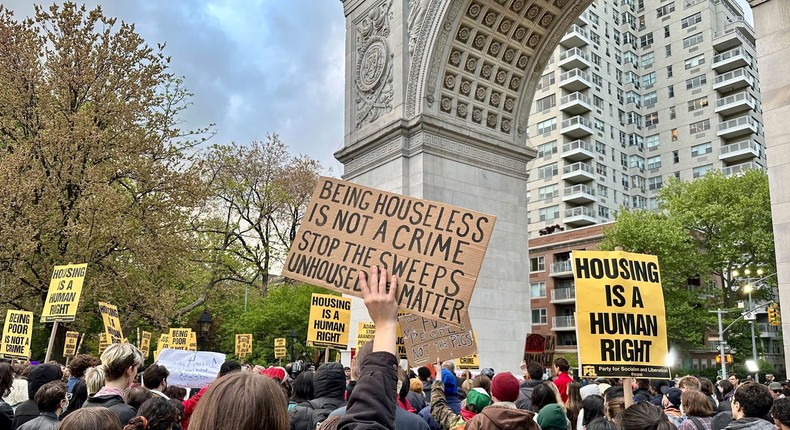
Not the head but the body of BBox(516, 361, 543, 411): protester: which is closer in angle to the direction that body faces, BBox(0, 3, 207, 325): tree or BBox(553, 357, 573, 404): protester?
the tree

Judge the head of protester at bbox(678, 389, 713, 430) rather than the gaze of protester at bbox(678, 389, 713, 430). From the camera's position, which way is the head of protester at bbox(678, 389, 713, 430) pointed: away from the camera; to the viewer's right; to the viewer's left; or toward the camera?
away from the camera

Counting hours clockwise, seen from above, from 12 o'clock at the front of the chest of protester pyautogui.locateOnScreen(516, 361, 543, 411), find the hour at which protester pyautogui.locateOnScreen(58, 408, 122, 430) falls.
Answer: protester pyautogui.locateOnScreen(58, 408, 122, 430) is roughly at 8 o'clock from protester pyautogui.locateOnScreen(516, 361, 543, 411).

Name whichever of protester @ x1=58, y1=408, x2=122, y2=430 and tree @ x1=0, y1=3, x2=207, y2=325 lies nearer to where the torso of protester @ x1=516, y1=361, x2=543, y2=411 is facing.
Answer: the tree

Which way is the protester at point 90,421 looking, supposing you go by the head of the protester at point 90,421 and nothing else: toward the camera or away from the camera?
away from the camera

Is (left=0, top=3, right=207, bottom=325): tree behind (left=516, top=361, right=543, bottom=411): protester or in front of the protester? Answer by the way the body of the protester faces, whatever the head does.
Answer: in front

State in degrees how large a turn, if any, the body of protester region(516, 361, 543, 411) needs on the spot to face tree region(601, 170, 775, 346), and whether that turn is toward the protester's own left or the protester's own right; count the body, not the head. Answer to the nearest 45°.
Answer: approximately 45° to the protester's own right

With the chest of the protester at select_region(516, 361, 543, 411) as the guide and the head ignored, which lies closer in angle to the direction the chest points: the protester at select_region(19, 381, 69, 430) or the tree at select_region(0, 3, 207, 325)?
the tree

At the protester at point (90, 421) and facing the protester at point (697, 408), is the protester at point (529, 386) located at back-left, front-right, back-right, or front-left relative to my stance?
front-left

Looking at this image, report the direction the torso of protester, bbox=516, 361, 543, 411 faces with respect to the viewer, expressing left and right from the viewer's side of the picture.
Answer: facing away from the viewer and to the left of the viewer

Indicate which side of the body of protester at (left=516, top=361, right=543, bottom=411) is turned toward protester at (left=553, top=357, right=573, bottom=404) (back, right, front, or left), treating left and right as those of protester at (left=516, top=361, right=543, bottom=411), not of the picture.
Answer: right

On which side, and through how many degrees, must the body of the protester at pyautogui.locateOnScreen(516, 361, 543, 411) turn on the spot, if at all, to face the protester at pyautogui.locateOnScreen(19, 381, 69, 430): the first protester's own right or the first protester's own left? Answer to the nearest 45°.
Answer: approximately 90° to the first protester's own left

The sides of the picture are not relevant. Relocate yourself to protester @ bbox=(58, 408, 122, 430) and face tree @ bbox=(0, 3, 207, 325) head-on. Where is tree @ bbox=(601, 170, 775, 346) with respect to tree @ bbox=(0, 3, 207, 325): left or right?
right

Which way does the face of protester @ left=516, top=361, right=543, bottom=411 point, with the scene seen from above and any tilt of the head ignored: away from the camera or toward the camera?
away from the camera

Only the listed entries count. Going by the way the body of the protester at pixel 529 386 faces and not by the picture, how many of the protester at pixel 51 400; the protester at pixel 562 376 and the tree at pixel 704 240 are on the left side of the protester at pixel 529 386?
1
